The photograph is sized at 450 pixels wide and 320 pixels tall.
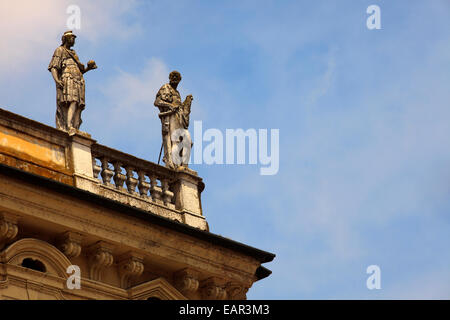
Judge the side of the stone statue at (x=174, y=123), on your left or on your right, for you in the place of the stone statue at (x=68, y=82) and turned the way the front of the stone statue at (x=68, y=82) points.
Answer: on your left

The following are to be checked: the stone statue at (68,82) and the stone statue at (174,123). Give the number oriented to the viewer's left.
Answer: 0

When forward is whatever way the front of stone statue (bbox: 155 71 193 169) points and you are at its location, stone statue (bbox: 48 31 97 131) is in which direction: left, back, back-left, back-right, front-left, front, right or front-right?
right

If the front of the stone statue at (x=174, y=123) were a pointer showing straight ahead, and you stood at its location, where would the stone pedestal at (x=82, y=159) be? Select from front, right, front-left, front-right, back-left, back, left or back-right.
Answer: right

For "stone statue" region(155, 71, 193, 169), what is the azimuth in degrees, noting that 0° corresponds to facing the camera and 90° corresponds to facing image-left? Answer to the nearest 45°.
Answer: approximately 315°

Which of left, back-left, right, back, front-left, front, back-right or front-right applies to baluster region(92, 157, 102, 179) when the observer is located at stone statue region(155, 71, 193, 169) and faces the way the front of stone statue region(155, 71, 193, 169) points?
right
